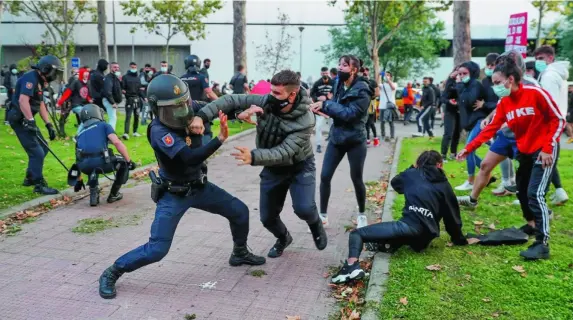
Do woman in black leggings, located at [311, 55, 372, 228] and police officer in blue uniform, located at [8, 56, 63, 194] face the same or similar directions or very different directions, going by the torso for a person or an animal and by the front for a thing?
very different directions

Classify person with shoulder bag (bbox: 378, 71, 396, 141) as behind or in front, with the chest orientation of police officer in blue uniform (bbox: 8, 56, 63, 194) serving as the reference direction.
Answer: in front

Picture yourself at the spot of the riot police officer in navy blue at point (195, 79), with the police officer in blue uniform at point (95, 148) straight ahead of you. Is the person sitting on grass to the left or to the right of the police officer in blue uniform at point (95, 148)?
left

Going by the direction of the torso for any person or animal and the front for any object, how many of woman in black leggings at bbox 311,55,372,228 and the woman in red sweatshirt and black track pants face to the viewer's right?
0

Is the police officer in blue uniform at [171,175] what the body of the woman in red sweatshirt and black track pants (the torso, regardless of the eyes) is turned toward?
yes

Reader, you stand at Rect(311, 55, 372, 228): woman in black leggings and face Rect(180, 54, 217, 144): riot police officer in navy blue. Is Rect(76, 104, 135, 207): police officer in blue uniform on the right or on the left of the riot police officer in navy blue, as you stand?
left

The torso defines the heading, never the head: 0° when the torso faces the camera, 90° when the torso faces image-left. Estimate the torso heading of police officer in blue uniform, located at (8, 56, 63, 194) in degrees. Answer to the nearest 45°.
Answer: approximately 270°

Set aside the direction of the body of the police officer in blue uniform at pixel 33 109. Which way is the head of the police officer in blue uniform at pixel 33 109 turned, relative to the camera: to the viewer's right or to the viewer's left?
to the viewer's right

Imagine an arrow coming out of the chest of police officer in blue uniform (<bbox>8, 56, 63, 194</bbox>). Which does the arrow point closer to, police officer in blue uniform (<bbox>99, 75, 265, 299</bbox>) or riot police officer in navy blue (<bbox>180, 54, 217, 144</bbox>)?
the riot police officer in navy blue

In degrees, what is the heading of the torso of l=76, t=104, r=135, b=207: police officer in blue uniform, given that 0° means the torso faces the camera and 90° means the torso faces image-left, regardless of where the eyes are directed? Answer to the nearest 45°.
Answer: approximately 225°

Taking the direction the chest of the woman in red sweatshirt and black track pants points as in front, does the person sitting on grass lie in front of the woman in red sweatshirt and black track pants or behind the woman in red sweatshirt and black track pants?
in front

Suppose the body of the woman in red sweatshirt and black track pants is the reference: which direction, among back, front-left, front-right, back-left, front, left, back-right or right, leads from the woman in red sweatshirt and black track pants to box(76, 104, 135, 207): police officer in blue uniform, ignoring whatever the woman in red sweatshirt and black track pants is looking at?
front-right

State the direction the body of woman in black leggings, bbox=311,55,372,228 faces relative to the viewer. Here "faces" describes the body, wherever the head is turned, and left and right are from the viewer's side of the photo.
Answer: facing the viewer and to the left of the viewer
